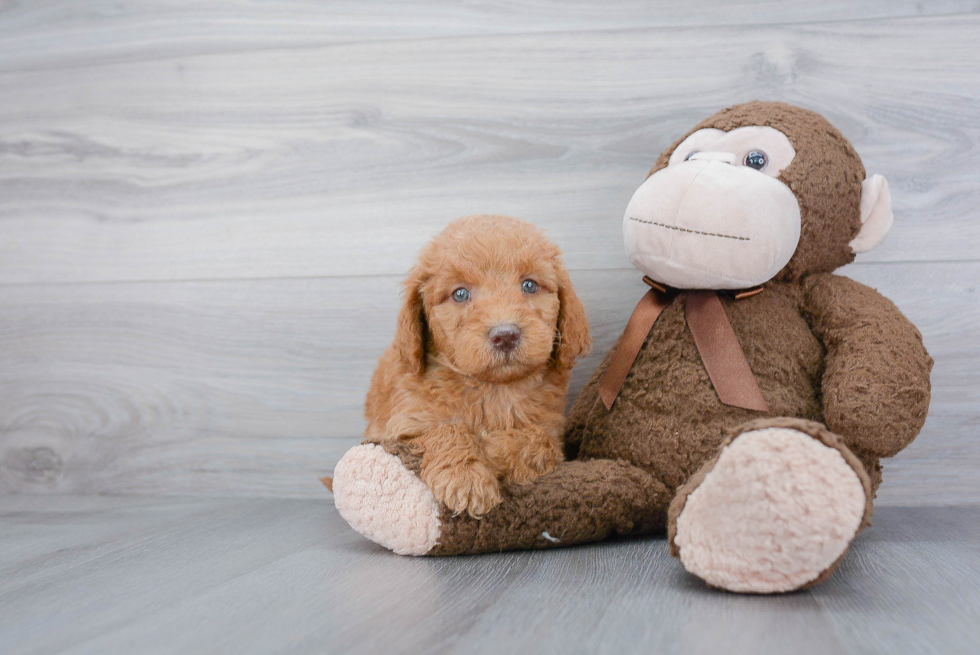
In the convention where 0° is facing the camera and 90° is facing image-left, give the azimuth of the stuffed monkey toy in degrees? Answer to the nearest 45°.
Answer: approximately 45°

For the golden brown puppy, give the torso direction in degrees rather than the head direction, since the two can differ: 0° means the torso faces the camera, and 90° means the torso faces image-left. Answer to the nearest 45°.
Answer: approximately 315°
